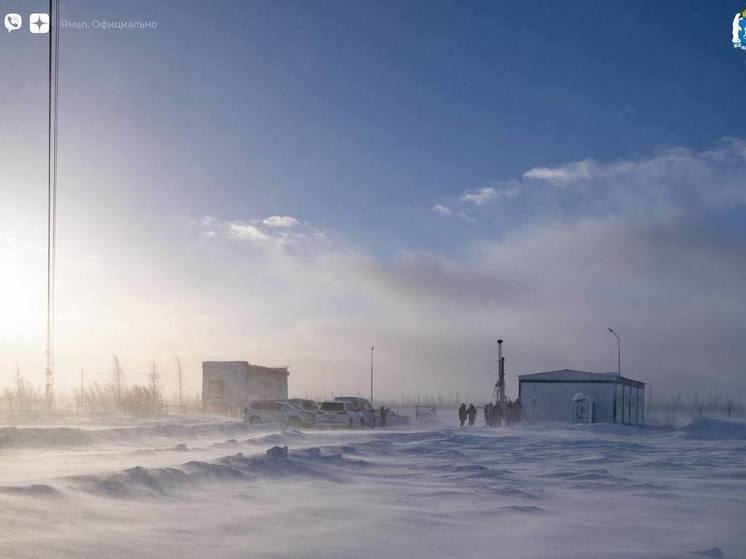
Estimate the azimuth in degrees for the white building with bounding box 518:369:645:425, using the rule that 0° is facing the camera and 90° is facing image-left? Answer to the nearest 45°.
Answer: approximately 0°

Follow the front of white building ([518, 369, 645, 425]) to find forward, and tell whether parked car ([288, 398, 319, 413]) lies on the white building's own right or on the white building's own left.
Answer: on the white building's own right

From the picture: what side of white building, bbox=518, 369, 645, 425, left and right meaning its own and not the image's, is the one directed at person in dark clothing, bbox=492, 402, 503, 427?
right

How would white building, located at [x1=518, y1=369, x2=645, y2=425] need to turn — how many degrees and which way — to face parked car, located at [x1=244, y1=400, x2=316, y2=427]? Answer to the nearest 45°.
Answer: approximately 45° to its right
